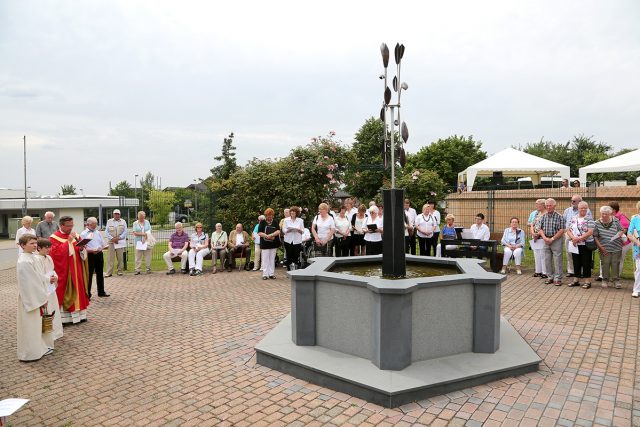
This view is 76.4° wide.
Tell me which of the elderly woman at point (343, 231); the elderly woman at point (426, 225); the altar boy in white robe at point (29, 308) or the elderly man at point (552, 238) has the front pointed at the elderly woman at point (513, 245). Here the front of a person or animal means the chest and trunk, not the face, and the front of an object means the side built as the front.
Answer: the altar boy in white robe

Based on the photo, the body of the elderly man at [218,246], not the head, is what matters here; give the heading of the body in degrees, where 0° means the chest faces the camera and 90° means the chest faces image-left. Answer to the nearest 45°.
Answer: approximately 0°

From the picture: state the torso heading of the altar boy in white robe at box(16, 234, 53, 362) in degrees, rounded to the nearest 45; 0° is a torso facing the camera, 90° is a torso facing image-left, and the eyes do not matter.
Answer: approximately 270°

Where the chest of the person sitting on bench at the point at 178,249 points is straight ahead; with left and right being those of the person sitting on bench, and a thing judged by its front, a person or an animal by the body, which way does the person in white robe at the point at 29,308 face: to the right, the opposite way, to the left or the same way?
to the left

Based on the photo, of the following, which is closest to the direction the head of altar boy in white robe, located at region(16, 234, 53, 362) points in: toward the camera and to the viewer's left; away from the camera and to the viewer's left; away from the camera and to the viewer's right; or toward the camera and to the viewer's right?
toward the camera and to the viewer's right

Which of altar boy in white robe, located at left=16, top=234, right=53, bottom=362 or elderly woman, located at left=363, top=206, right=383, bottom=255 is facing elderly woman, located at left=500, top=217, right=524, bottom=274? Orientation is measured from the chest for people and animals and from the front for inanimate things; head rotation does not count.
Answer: the altar boy in white robe

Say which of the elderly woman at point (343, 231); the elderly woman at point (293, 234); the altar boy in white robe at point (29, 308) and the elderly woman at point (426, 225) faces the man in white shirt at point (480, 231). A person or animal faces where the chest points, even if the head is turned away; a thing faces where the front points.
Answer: the altar boy in white robe

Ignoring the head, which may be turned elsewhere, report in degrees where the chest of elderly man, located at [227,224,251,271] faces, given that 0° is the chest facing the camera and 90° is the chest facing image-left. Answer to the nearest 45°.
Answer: approximately 0°

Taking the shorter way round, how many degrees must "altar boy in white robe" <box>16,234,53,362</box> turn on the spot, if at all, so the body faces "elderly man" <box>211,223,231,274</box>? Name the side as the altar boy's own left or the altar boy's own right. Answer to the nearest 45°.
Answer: approximately 45° to the altar boy's own left

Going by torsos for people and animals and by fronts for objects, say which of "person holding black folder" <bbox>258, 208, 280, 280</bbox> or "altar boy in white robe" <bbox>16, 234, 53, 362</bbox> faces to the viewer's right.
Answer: the altar boy in white robe

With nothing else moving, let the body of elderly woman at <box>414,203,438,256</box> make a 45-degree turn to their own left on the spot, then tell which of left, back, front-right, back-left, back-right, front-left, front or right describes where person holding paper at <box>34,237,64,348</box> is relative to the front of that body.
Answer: right

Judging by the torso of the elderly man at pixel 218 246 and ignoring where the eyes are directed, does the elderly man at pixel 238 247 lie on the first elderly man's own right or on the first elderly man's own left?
on the first elderly man's own left

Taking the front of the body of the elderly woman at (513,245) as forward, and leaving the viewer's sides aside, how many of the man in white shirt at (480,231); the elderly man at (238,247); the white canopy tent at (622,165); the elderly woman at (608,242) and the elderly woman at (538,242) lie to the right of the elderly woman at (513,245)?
2

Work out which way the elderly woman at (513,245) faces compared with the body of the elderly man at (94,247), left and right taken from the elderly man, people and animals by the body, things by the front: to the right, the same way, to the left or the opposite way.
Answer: to the right

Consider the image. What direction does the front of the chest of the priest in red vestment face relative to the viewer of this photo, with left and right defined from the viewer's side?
facing the viewer and to the right of the viewer

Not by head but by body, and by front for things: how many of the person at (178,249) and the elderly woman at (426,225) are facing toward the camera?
2
